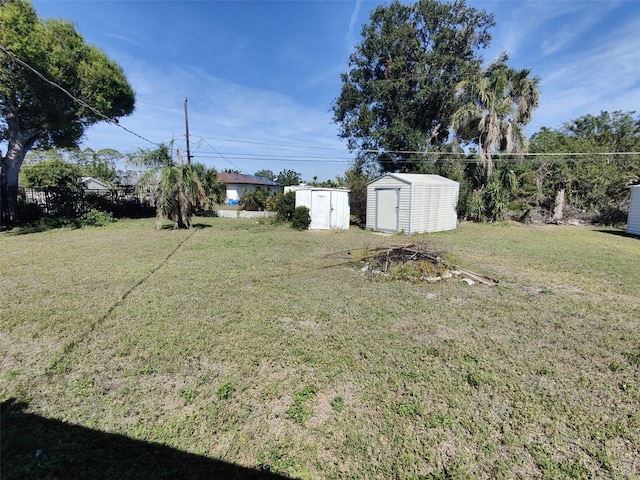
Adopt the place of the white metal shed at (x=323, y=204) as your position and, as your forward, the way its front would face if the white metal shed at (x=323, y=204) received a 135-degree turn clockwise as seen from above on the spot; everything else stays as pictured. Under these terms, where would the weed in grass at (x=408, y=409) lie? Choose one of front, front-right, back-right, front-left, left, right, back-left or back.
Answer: back-left

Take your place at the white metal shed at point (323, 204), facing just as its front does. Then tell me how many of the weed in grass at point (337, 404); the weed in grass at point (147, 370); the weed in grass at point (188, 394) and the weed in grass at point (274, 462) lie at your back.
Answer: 0

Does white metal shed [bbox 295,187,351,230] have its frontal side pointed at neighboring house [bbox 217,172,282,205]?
no

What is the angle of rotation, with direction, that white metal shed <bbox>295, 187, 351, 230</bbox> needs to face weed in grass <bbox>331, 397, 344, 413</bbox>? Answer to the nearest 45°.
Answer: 0° — it already faces it

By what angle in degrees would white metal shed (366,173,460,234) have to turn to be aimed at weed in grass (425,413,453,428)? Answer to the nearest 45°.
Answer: approximately 45° to its left

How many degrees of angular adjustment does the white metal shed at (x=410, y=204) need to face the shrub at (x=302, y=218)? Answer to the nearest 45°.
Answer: approximately 45° to its right

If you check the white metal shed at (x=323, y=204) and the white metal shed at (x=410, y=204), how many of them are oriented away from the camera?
0

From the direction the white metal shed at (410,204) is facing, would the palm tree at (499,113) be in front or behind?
behind

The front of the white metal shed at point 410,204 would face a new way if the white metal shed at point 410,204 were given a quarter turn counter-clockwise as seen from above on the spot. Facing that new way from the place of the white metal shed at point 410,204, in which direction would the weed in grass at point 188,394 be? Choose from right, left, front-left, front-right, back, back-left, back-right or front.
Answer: front-right

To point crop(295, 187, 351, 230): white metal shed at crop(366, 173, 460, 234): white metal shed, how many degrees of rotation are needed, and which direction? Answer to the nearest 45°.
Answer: approximately 90° to its left

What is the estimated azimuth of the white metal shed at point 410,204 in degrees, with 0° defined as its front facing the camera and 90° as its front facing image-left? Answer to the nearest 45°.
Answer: approximately 45°

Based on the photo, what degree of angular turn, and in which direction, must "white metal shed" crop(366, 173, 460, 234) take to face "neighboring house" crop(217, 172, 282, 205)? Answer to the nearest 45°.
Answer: approximately 90° to its right

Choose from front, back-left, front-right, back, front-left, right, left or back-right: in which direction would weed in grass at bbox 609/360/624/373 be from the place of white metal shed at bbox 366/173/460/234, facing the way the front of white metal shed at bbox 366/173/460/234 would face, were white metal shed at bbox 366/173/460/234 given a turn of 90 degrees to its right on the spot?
back-left

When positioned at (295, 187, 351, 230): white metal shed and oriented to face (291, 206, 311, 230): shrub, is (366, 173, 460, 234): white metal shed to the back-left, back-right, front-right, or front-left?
back-left

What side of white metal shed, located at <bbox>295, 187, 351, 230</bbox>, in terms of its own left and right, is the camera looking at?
front

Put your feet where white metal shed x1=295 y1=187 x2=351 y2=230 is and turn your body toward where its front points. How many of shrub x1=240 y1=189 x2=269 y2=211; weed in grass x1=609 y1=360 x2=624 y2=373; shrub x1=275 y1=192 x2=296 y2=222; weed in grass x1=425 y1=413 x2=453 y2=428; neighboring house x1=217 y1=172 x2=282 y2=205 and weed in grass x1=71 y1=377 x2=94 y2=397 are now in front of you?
3

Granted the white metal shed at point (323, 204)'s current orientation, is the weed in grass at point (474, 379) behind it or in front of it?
in front

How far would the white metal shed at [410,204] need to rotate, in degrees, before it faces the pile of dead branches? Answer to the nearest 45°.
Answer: approximately 45° to its left

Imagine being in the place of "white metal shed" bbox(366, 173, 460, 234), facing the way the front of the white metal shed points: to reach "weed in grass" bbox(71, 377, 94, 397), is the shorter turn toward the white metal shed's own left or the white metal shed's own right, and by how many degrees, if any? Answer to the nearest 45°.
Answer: approximately 45° to the white metal shed's own left

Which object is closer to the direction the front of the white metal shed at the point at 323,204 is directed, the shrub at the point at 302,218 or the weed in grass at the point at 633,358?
the weed in grass
